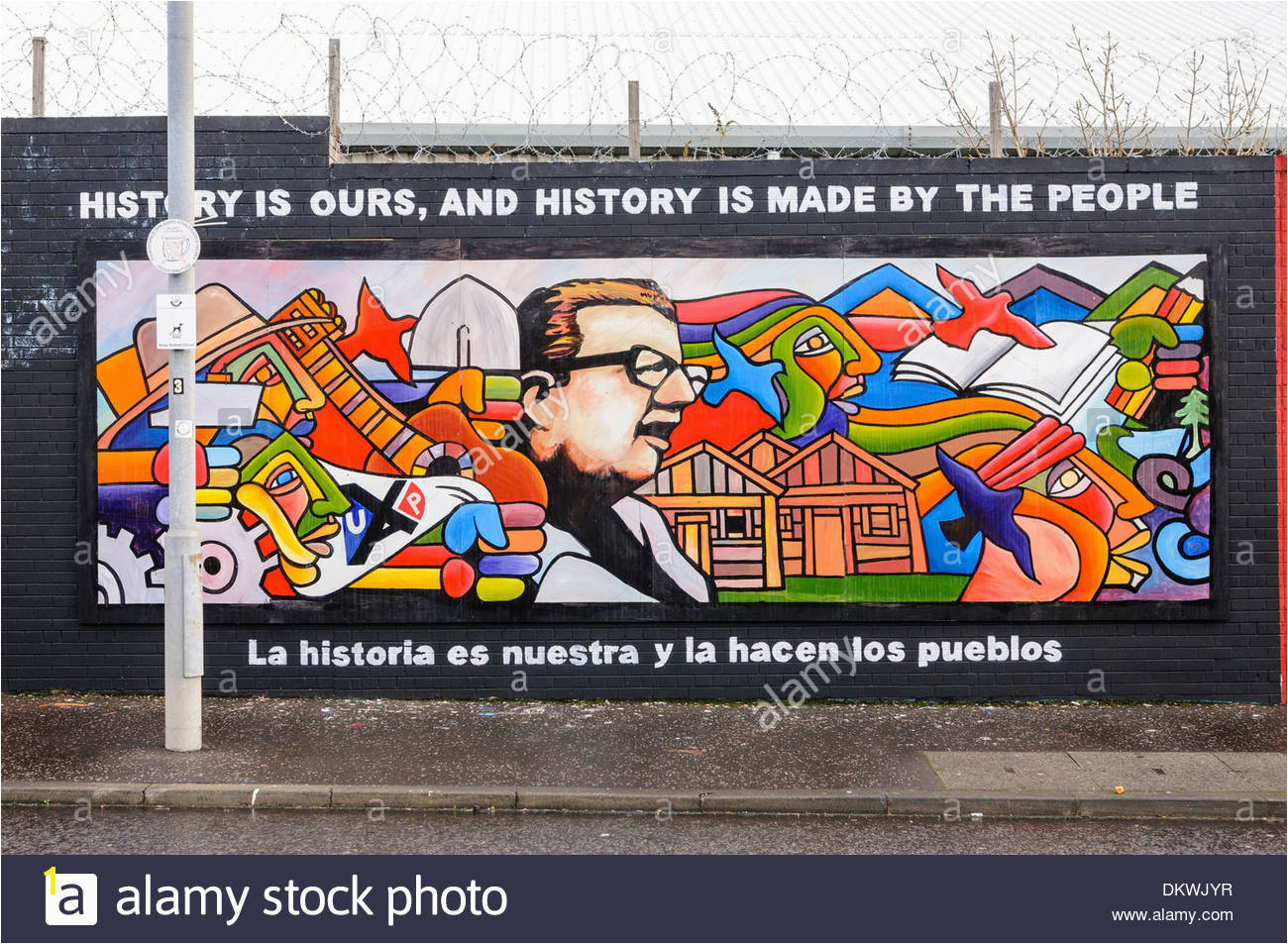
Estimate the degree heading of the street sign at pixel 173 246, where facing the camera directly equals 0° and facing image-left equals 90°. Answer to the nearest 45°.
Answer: approximately 0°

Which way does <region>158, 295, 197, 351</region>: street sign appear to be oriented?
toward the camera

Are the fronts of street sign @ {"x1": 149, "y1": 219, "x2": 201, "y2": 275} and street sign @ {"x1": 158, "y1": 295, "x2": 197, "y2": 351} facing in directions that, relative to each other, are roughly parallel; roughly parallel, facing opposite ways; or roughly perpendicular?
roughly parallel

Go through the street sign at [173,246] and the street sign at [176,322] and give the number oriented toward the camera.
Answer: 2
